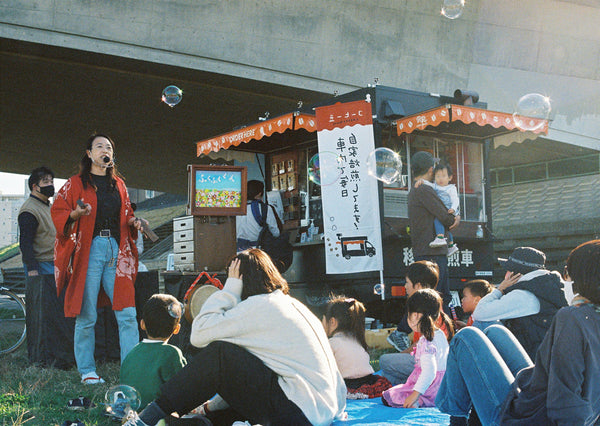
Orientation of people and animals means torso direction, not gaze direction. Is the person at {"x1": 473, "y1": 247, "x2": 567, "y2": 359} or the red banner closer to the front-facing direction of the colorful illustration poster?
the person

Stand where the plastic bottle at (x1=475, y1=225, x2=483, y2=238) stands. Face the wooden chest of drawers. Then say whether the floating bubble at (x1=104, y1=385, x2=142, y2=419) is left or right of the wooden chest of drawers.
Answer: left

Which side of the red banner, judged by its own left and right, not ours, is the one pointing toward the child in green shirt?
front

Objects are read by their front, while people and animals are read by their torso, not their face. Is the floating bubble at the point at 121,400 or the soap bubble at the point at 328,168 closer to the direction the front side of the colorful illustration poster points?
the floating bubble

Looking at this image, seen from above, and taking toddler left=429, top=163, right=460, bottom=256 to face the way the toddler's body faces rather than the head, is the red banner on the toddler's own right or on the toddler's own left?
on the toddler's own right

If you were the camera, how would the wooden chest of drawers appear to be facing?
facing the viewer and to the left of the viewer

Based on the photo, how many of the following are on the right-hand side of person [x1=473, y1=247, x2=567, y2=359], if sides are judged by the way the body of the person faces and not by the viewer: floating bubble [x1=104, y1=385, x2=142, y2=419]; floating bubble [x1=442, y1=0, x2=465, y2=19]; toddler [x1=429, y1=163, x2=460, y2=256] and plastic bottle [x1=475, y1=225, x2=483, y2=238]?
3

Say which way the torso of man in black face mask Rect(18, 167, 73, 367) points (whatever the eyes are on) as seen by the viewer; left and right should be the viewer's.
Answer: facing the viewer and to the right of the viewer

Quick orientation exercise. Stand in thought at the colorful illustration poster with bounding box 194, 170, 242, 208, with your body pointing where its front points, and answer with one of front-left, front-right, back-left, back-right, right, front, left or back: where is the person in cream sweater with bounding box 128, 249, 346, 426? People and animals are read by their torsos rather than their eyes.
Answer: front

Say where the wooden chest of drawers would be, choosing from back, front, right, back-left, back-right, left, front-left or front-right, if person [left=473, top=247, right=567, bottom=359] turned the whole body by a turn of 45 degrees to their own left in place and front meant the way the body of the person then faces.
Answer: right

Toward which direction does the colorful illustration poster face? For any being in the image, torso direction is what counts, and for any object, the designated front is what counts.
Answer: toward the camera

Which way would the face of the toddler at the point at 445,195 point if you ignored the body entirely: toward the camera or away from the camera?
toward the camera

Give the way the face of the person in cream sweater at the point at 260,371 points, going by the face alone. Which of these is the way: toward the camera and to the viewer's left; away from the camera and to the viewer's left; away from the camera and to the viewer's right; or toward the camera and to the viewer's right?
away from the camera and to the viewer's left
